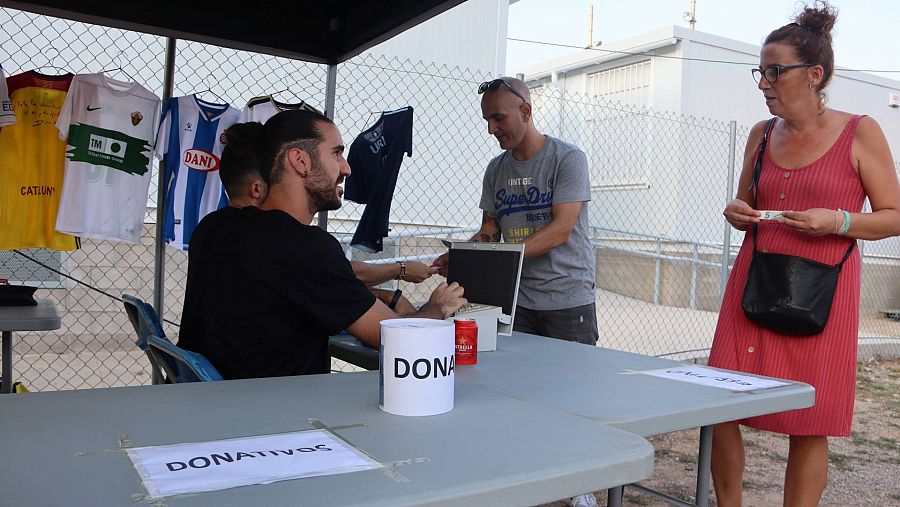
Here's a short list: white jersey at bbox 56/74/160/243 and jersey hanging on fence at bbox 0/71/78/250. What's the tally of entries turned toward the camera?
2

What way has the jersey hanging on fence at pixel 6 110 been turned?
toward the camera

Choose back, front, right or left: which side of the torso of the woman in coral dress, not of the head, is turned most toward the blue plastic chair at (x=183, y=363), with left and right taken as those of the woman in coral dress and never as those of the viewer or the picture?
front

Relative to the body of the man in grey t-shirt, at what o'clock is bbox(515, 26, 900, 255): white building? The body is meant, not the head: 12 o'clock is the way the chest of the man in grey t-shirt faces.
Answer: The white building is roughly at 5 o'clock from the man in grey t-shirt.

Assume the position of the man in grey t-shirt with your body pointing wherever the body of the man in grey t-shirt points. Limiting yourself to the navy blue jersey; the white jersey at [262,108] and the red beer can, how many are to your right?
2

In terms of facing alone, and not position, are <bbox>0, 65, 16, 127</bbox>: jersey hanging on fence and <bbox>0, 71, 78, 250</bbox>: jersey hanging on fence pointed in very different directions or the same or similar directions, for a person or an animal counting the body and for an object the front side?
same or similar directions

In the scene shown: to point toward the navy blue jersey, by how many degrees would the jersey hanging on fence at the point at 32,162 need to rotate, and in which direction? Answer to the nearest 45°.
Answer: approximately 90° to its left

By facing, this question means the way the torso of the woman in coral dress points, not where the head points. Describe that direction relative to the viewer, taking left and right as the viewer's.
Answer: facing the viewer and to the left of the viewer

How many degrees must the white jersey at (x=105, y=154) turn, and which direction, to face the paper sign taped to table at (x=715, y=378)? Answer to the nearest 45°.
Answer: approximately 45° to its left

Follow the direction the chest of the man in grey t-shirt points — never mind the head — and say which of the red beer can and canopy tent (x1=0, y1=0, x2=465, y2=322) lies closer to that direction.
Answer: the red beer can

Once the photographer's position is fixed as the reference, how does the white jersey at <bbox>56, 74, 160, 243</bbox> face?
facing the viewer

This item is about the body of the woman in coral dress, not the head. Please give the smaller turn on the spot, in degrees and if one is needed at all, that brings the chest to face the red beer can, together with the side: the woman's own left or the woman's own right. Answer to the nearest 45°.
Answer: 0° — they already face it

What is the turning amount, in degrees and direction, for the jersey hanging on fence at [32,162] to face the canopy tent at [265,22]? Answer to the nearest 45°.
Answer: approximately 45° to its left
